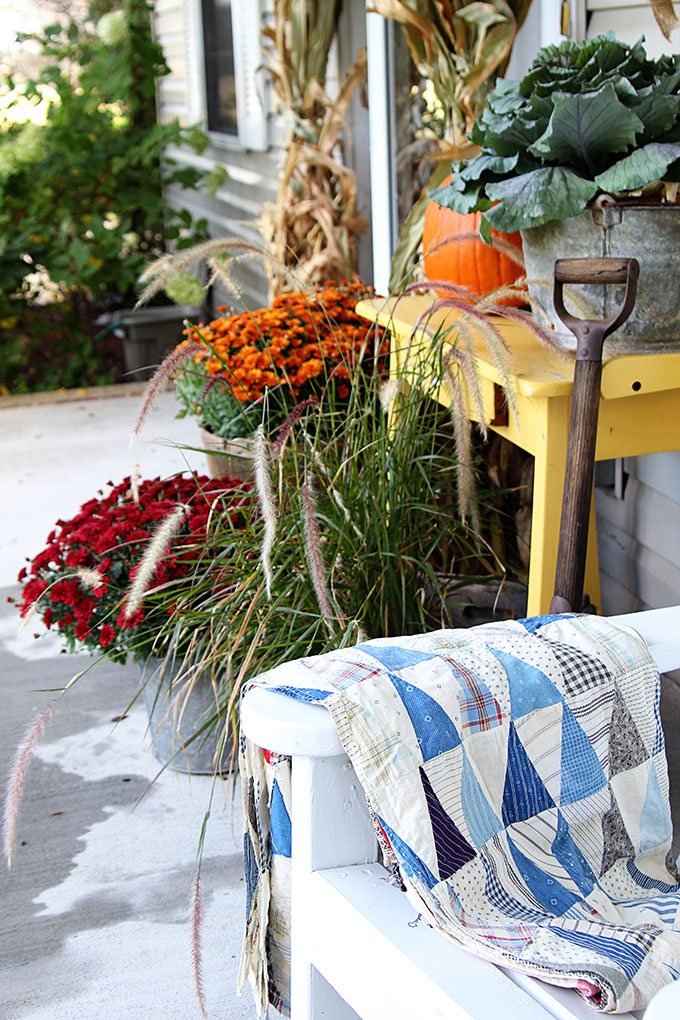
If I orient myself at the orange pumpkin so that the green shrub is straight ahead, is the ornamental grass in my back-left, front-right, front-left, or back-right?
back-left

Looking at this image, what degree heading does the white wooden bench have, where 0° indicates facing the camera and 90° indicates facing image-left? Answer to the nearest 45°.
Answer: approximately 45°

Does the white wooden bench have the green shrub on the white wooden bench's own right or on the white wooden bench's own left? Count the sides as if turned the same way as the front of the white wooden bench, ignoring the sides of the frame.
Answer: on the white wooden bench's own right

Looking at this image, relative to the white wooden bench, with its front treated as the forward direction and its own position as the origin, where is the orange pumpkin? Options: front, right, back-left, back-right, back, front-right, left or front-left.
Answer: back-right

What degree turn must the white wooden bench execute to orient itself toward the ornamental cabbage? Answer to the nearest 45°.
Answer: approximately 135° to its right
